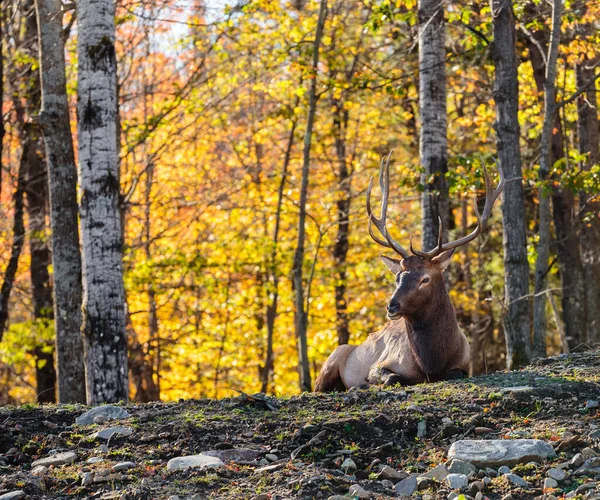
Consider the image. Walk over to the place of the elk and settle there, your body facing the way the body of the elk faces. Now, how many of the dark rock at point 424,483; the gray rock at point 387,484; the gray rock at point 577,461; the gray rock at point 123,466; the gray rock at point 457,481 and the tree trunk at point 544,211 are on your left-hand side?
1

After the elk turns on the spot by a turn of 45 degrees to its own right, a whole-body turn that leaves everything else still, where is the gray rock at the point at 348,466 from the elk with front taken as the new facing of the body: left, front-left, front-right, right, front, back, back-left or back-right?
front

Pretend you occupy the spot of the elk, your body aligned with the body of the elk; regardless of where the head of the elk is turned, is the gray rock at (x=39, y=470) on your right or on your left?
on your right

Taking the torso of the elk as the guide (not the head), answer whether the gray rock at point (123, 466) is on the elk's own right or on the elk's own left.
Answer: on the elk's own right

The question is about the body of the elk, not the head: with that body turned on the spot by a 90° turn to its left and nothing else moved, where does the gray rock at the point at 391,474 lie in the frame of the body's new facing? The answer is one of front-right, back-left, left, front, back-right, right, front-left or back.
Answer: back-right

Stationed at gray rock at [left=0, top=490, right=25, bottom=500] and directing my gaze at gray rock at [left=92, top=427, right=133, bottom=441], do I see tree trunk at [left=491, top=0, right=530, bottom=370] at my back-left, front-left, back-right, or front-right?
front-right

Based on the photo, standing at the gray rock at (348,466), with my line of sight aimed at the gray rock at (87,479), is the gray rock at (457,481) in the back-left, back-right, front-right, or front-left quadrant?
back-left

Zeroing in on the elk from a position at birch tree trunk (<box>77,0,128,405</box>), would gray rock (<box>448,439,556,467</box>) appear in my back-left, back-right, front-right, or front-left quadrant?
front-right

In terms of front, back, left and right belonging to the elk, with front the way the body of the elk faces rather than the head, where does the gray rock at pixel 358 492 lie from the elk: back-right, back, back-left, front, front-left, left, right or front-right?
front-right

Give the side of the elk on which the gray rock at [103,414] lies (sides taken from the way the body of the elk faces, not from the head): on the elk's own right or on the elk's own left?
on the elk's own right

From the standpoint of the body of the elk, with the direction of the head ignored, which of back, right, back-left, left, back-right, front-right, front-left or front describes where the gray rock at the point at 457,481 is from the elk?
front-right

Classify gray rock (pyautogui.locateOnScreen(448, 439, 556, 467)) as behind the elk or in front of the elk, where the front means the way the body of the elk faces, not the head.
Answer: in front

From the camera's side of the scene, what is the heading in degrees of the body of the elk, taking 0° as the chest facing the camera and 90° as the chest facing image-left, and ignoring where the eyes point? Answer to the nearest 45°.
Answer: approximately 315°

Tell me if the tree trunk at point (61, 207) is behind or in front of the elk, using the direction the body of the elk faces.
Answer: behind

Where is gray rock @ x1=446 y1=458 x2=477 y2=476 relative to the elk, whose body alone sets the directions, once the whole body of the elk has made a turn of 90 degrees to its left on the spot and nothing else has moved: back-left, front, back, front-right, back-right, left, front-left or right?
back-right

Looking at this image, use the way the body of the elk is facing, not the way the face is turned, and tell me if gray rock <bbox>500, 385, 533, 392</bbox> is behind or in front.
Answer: in front

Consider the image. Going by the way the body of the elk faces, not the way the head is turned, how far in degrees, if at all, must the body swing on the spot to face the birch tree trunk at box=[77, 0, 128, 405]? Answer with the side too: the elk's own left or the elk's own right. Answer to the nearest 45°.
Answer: approximately 135° to the elk's own right
